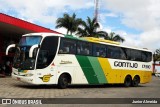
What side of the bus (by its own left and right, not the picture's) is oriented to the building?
right

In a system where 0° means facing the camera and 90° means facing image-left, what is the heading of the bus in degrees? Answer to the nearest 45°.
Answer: approximately 45°
